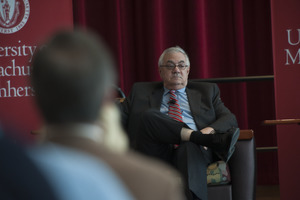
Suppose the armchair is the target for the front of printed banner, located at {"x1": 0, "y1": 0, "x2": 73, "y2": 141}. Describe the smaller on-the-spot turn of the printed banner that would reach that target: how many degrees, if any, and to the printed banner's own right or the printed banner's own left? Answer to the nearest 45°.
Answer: approximately 45° to the printed banner's own left

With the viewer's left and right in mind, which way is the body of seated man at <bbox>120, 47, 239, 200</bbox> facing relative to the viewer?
facing the viewer

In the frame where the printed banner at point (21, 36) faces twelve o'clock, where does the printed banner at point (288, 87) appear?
the printed banner at point (288, 87) is roughly at 10 o'clock from the printed banner at point (21, 36).

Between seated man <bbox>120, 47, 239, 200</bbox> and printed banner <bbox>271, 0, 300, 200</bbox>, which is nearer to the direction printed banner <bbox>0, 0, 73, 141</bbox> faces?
the seated man

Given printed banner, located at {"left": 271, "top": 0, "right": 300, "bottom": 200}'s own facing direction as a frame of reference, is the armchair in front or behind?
in front

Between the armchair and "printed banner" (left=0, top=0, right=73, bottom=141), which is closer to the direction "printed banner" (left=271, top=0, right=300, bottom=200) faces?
the armchair

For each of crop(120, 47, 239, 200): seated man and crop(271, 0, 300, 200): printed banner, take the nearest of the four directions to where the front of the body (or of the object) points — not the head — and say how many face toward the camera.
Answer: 2

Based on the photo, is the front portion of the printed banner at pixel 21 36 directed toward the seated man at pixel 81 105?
yes

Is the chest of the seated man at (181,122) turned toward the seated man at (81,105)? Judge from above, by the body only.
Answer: yes

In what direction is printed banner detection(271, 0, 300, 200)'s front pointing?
toward the camera
